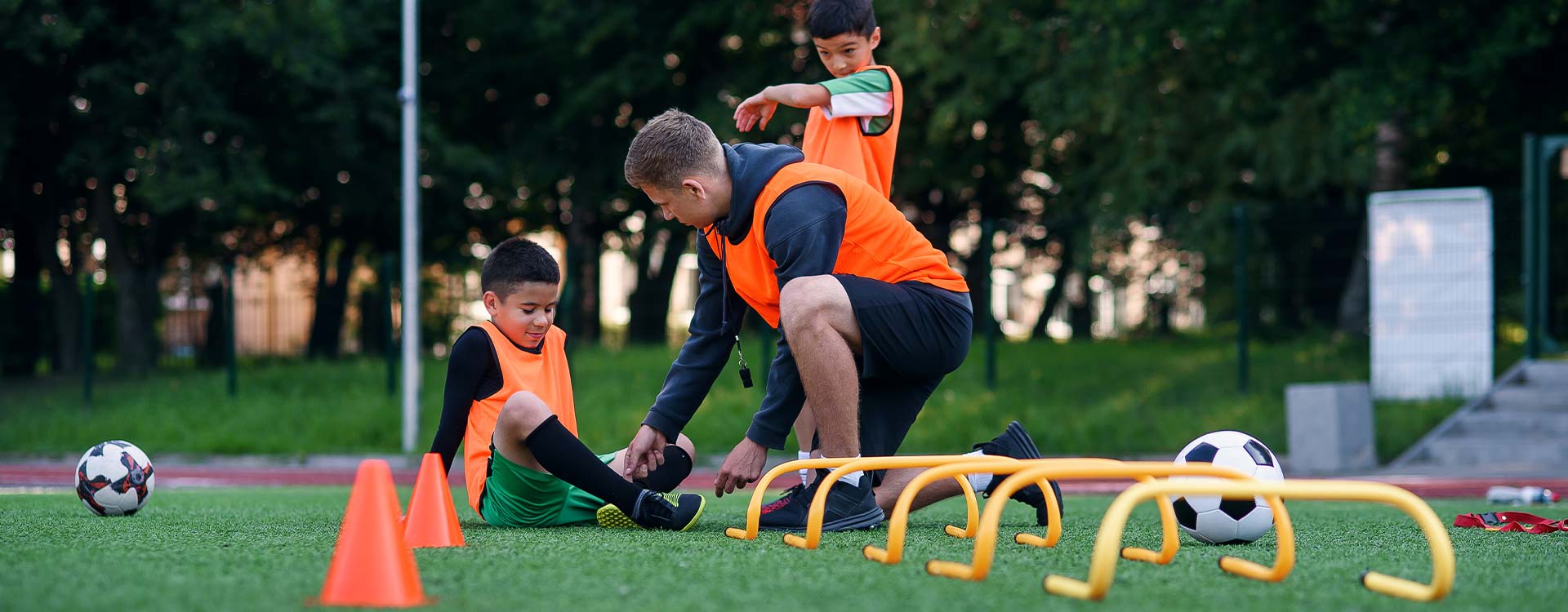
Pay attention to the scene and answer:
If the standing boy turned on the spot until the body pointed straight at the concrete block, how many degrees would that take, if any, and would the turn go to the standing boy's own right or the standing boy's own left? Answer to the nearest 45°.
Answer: approximately 180°

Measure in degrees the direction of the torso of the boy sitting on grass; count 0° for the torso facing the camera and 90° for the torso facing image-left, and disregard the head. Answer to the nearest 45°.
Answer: approximately 315°

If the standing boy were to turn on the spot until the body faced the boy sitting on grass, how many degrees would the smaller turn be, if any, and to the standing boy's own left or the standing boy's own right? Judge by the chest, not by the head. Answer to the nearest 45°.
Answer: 0° — they already face them

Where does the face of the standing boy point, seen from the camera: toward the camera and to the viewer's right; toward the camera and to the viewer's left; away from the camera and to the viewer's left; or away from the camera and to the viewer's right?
toward the camera and to the viewer's left

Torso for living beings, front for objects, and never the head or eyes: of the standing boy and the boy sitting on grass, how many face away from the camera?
0

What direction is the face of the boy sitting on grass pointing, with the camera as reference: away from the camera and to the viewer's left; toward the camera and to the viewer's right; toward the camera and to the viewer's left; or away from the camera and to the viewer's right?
toward the camera and to the viewer's right

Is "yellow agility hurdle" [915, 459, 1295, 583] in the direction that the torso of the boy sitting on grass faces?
yes

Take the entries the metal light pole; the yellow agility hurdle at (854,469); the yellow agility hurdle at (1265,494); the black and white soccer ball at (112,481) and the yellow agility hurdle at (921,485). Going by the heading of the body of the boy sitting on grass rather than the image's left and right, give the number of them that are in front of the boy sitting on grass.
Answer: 3

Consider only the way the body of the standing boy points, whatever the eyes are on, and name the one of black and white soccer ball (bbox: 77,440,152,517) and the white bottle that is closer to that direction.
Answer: the black and white soccer ball

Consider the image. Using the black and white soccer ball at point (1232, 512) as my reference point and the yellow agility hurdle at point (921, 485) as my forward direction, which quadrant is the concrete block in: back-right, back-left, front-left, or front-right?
back-right

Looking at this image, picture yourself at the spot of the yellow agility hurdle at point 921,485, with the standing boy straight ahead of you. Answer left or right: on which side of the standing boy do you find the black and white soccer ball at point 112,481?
left

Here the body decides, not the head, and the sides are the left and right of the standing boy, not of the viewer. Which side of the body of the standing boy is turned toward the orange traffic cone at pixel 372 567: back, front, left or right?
front

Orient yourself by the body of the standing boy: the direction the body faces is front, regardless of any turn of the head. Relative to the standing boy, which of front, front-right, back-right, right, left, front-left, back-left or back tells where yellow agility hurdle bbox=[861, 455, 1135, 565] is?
front-left

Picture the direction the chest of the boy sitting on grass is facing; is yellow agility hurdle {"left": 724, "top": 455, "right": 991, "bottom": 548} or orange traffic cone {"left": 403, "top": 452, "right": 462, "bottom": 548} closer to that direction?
the yellow agility hurdle

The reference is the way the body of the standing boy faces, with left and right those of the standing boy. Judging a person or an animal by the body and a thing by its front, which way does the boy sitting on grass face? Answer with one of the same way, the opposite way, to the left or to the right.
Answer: to the left

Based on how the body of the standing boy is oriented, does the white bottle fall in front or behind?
behind

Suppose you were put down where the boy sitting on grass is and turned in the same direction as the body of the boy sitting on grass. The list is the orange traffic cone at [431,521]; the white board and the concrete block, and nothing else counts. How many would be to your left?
2
